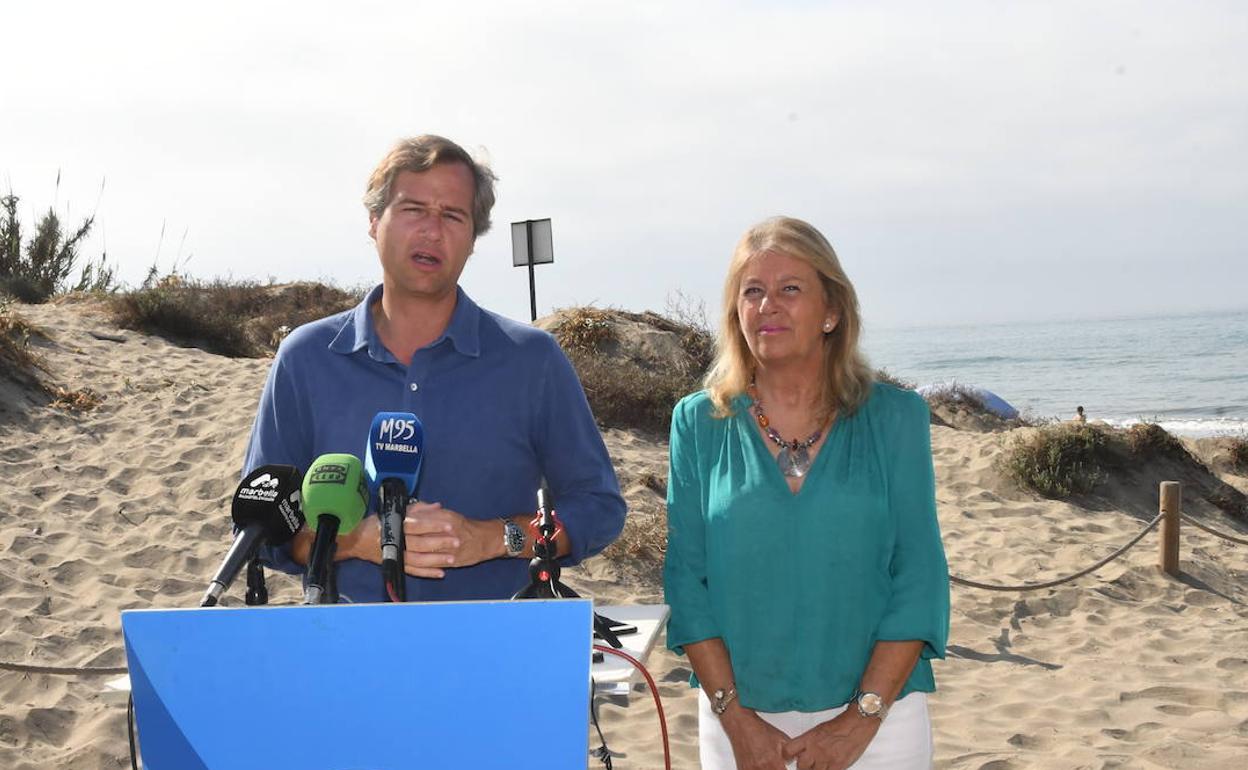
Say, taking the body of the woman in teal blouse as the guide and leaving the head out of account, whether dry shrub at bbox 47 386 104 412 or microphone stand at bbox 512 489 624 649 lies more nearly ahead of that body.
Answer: the microphone stand

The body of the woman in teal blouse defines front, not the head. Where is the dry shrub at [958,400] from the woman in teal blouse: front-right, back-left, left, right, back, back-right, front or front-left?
back

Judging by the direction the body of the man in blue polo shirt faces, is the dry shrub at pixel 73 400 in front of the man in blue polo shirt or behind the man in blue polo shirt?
behind

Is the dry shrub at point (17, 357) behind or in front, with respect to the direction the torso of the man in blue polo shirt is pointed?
behind

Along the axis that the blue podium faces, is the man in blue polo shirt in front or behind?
behind

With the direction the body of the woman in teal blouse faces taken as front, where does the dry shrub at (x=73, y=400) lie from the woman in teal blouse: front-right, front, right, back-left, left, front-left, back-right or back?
back-right

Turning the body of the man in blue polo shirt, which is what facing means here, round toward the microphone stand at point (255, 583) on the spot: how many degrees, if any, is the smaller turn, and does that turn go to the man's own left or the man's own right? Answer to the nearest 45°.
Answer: approximately 45° to the man's own right

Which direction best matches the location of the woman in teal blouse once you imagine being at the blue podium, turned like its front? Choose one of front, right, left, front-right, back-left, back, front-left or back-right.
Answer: back-left

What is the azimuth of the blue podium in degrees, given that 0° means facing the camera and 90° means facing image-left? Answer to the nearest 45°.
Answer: approximately 0°

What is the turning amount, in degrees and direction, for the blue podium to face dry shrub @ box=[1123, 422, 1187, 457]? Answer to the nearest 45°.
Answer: approximately 135° to its left

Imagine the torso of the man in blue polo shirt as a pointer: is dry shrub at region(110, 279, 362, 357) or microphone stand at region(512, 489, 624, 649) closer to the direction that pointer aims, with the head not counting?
the microphone stand

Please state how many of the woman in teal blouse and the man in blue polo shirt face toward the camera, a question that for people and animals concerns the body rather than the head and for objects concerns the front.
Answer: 2
